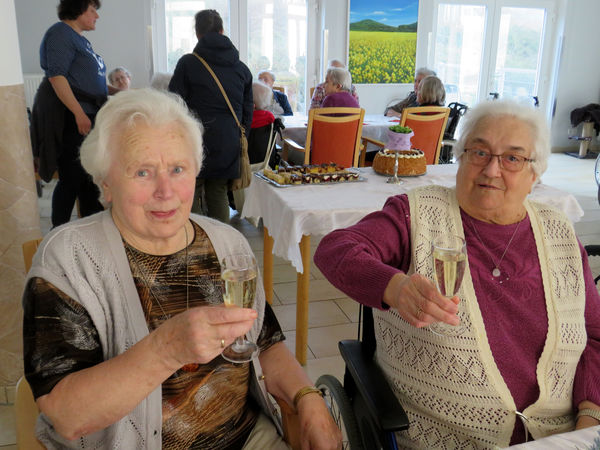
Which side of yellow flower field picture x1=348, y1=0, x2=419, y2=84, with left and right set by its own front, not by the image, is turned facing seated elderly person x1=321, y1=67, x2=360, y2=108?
front

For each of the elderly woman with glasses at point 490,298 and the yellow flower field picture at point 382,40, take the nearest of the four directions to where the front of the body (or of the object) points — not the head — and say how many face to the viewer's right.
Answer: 0

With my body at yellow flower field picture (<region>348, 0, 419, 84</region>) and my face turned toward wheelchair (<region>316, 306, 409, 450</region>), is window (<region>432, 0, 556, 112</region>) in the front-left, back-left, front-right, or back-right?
back-left

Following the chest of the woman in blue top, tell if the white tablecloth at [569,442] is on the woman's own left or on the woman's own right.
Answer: on the woman's own right

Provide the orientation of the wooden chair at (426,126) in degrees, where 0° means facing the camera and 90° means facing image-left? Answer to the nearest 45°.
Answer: approximately 180°

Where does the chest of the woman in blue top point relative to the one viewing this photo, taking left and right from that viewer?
facing to the right of the viewer

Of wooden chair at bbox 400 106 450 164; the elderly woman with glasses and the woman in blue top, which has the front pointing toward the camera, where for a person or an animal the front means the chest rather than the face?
the elderly woman with glasses

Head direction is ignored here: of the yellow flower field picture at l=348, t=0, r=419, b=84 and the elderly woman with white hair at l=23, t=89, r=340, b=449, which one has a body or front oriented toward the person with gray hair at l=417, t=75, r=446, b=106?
the yellow flower field picture

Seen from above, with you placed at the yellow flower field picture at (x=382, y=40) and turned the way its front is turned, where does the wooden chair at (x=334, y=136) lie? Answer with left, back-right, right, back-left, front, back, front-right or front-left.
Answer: front

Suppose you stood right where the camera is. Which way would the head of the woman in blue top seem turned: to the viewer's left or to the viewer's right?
to the viewer's right

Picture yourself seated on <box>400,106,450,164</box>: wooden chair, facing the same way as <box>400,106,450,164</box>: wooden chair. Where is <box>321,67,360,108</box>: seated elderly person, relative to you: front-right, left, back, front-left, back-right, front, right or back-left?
front-left

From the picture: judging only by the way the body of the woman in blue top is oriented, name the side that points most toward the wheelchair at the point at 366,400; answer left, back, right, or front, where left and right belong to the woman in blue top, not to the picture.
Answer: right

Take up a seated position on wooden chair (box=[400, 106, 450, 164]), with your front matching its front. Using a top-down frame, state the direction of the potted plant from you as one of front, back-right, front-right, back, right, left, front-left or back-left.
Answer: back

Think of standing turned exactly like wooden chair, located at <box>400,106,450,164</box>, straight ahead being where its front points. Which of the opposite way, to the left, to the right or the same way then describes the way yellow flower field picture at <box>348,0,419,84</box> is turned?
the opposite way
